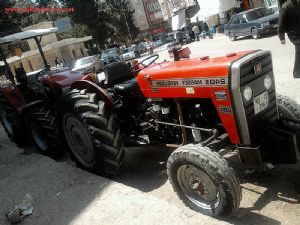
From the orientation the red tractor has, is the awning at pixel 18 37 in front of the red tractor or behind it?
behind

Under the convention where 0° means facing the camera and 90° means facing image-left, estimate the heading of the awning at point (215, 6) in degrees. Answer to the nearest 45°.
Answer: approximately 45°

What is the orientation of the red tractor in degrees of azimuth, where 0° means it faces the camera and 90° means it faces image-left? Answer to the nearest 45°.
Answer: approximately 315°
